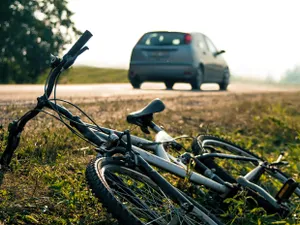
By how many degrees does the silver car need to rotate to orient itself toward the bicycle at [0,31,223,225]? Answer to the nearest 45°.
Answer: approximately 135° to its right

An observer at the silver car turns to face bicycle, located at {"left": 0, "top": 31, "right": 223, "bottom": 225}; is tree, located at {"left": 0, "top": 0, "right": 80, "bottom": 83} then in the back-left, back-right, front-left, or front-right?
back-right

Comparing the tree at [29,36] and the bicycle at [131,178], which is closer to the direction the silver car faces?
the tree

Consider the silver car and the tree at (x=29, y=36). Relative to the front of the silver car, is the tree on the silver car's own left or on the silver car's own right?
on the silver car's own left

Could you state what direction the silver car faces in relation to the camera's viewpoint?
facing away from the viewer and to the right of the viewer
